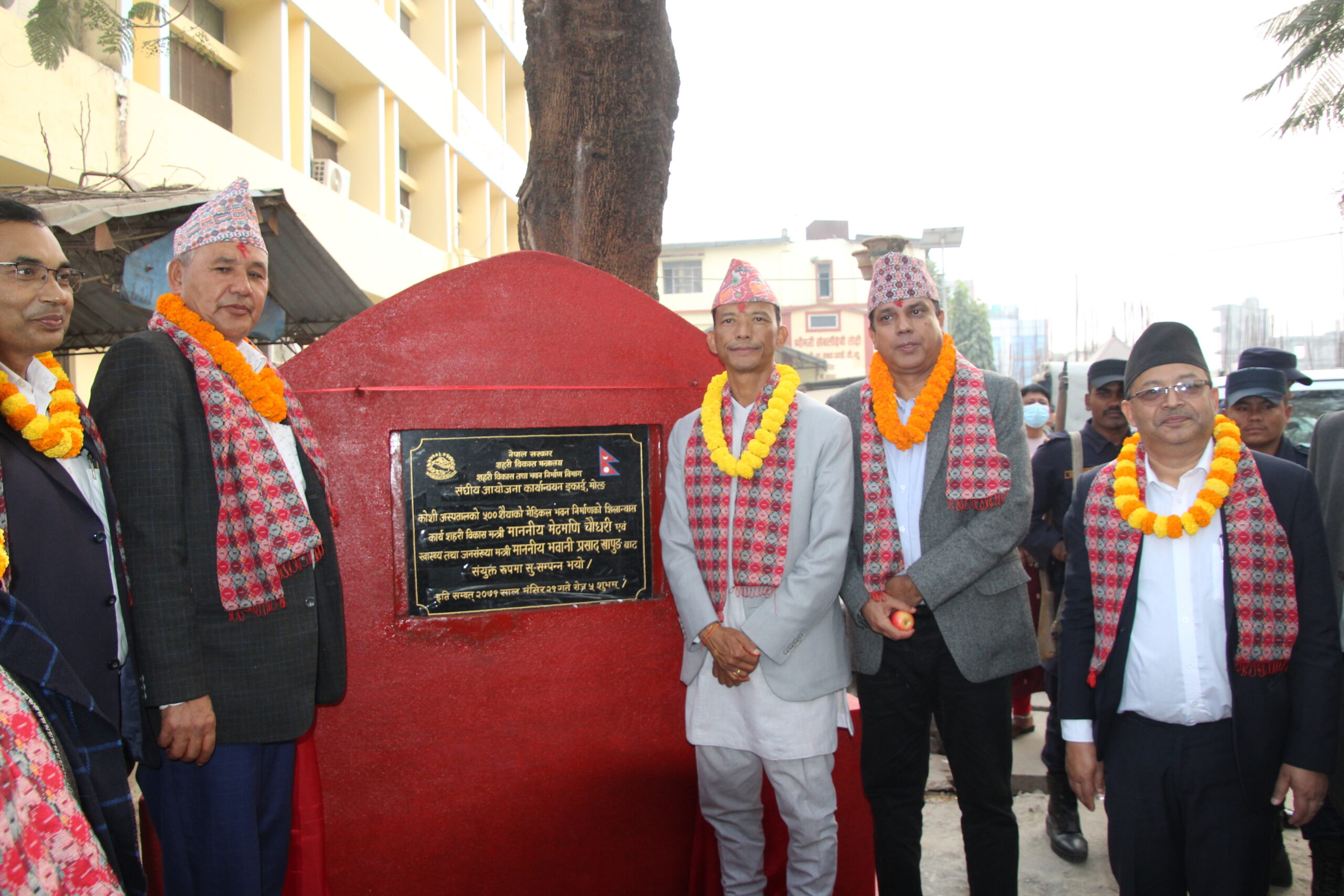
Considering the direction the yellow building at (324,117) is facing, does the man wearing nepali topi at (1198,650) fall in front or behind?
in front

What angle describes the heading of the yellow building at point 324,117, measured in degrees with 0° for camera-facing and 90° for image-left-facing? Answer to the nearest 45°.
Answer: approximately 315°

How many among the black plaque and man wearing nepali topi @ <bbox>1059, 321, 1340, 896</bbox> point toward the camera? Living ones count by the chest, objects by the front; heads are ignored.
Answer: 2
